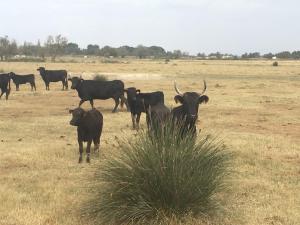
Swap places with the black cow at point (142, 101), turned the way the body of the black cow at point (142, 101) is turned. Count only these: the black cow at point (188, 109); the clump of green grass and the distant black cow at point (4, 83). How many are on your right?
1

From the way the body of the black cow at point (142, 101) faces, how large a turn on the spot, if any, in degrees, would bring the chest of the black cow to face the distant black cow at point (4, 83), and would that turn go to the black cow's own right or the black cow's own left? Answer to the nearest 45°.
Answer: approximately 90° to the black cow's own right

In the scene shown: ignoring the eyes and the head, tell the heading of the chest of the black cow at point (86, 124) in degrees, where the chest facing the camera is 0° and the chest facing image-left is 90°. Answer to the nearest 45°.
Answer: approximately 45°

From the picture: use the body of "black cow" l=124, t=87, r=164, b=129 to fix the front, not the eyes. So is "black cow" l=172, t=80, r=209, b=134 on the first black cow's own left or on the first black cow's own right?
on the first black cow's own left

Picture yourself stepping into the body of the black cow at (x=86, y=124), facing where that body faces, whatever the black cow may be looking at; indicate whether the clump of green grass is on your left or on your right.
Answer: on your left

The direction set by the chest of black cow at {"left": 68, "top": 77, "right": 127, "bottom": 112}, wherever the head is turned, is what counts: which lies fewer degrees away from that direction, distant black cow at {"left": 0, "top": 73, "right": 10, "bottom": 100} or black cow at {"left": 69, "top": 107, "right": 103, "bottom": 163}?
the distant black cow

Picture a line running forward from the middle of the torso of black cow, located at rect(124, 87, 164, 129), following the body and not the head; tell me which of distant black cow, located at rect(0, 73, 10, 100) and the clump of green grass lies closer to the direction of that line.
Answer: the clump of green grass

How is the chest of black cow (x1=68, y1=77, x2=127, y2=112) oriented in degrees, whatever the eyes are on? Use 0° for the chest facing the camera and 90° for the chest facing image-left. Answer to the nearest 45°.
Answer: approximately 90°

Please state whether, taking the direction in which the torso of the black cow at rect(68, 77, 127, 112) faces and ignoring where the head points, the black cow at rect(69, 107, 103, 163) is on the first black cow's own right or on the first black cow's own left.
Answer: on the first black cow's own left

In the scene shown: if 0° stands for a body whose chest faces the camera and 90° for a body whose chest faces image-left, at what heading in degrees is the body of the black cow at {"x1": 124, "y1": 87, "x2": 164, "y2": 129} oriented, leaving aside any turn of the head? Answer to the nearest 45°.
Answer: approximately 45°

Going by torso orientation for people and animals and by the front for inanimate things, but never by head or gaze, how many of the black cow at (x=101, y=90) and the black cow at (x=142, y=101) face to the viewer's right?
0

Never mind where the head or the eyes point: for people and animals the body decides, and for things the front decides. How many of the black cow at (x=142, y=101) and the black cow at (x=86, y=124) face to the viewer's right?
0
